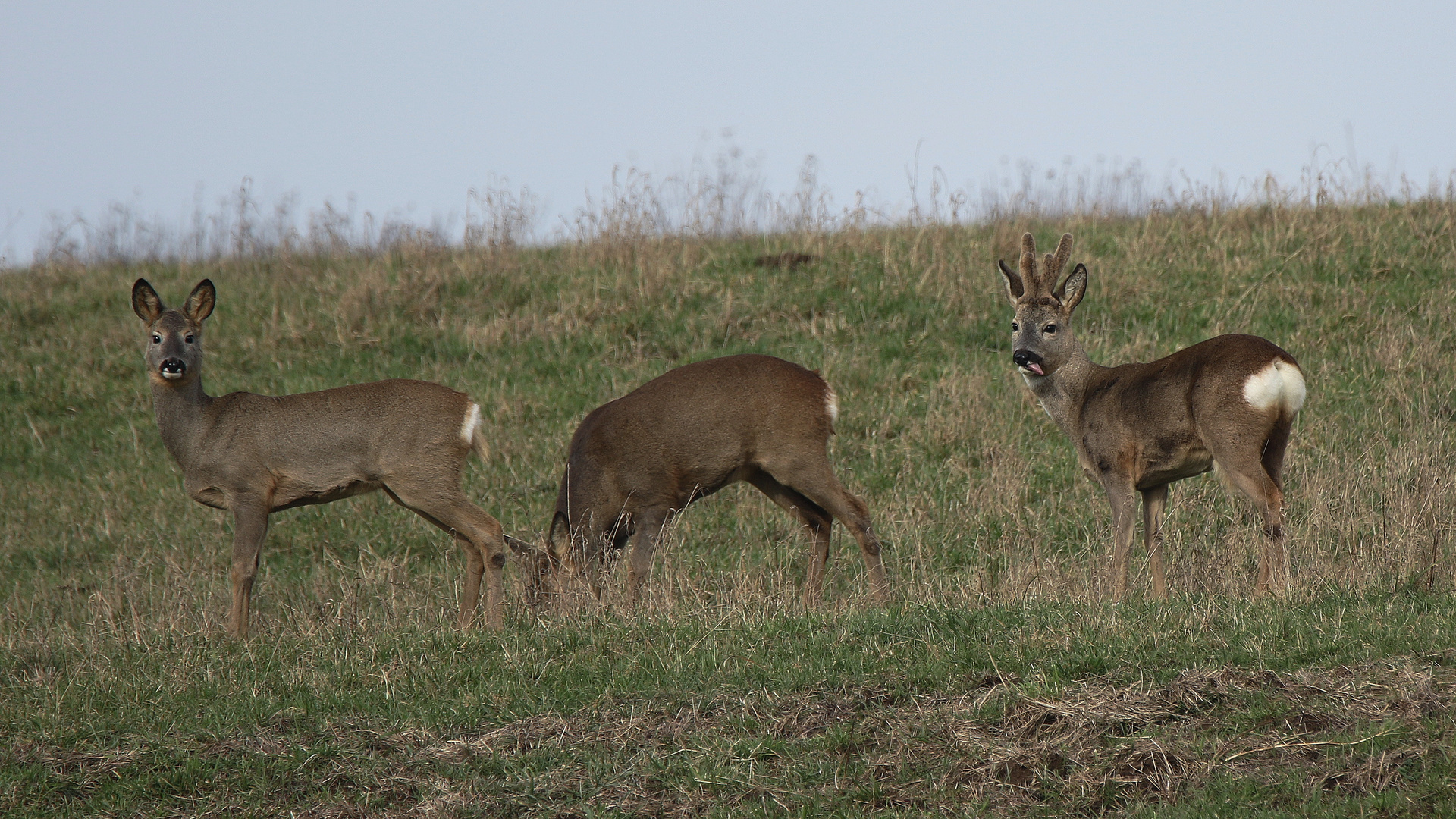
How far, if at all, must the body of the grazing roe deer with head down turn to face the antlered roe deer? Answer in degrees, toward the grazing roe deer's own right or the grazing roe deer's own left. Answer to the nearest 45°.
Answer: approximately 135° to the grazing roe deer's own left

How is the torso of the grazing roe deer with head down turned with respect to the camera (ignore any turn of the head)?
to the viewer's left

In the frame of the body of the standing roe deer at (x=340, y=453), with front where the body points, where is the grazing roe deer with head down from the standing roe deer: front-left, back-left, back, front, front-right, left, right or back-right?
back

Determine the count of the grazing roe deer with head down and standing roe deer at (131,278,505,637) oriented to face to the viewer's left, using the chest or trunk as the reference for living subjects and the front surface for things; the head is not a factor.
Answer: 2

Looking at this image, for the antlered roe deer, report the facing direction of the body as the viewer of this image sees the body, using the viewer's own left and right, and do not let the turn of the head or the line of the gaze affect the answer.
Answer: facing away from the viewer and to the left of the viewer

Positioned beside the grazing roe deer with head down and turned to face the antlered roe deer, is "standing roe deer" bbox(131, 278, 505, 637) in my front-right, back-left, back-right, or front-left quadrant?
back-right

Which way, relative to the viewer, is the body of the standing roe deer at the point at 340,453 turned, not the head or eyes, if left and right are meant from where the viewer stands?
facing to the left of the viewer

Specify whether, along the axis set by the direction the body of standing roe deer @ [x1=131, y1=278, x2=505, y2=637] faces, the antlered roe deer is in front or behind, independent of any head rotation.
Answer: behind

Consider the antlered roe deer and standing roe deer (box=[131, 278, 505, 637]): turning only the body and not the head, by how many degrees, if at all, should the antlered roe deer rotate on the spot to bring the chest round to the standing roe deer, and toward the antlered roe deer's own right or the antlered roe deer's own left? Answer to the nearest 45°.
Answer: approximately 45° to the antlered roe deer's own left
